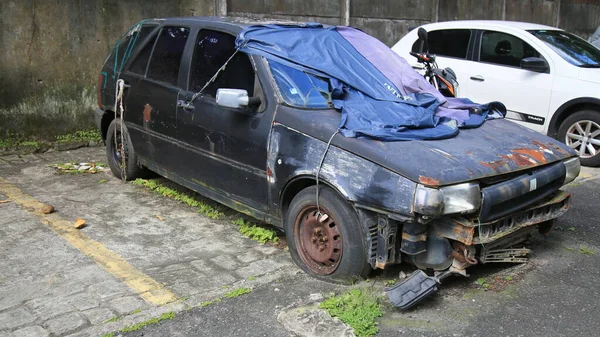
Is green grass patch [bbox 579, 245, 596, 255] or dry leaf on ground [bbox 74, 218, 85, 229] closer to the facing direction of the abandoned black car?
the green grass patch

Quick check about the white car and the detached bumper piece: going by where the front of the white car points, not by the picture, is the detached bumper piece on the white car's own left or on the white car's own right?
on the white car's own right

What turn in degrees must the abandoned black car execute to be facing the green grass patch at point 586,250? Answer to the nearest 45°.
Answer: approximately 45° to its left

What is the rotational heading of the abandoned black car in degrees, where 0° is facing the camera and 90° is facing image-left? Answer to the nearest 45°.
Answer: approximately 315°

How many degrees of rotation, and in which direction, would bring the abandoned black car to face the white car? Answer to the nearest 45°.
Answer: approximately 90° to its left

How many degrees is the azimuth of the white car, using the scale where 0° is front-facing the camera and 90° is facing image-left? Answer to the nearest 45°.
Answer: approximately 315°

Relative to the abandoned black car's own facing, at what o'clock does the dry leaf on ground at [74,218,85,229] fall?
The dry leaf on ground is roughly at 5 o'clock from the abandoned black car.

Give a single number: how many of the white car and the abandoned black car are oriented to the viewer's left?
0
